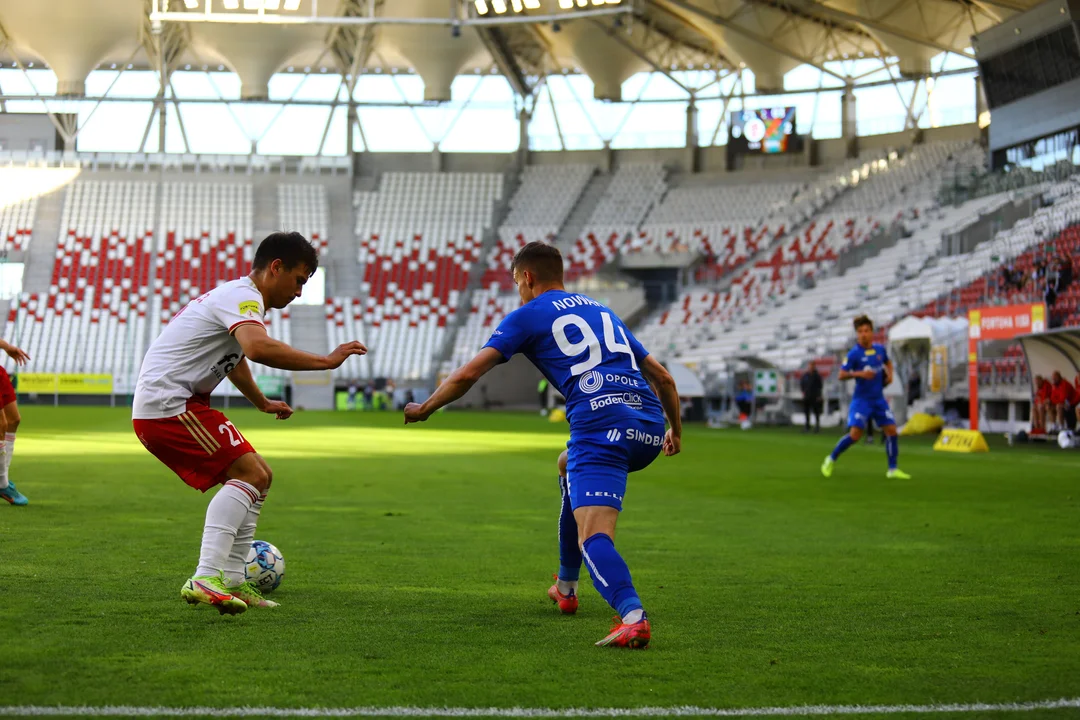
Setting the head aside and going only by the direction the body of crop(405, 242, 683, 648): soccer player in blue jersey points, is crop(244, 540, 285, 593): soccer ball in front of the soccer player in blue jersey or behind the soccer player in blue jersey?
in front

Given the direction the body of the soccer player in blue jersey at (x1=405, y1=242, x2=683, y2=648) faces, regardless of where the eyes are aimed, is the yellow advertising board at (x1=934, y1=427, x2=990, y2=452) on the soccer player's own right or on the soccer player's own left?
on the soccer player's own right

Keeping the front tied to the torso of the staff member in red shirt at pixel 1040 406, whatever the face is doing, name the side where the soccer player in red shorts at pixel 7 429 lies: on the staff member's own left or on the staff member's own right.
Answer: on the staff member's own left

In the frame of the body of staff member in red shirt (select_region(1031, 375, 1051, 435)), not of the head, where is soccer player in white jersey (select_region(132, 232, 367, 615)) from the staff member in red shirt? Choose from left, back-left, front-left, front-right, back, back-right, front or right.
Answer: left

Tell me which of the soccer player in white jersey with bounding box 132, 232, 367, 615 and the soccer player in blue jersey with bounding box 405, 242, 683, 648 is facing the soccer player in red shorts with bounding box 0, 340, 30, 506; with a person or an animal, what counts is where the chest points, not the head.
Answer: the soccer player in blue jersey

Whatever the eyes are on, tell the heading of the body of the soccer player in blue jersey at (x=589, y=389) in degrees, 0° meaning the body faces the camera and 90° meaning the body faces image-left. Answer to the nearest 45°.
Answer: approximately 135°

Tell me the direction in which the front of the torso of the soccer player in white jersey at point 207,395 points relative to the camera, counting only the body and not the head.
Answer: to the viewer's right

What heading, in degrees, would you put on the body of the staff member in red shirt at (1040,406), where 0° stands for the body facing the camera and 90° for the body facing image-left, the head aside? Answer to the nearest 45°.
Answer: approximately 90°
